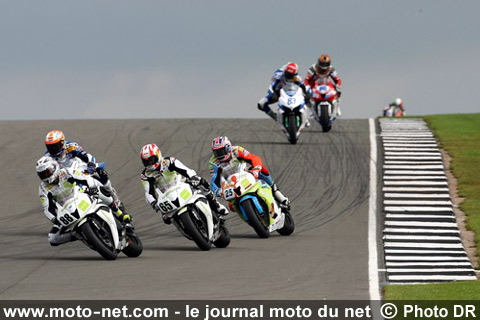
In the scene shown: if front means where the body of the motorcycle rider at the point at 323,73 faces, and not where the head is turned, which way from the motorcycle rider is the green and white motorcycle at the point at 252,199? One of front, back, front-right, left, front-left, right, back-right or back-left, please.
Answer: front

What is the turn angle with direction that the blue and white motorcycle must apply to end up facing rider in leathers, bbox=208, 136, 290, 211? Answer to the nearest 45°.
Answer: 0° — it already faces them

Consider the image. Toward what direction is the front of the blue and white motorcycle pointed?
toward the camera

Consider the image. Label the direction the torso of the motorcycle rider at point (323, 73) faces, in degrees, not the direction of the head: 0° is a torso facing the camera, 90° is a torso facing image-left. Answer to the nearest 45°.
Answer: approximately 0°

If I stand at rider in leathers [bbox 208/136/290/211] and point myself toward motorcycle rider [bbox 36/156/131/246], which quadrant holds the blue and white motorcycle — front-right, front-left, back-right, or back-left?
back-right

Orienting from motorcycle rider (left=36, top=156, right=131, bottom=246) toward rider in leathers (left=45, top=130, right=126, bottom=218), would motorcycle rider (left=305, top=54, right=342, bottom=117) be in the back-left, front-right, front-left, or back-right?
front-right

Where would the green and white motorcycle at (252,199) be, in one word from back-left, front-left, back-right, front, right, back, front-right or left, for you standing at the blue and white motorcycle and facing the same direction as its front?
front

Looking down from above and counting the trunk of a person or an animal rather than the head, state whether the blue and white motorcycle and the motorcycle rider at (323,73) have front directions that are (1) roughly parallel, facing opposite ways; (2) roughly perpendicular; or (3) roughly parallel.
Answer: roughly parallel
